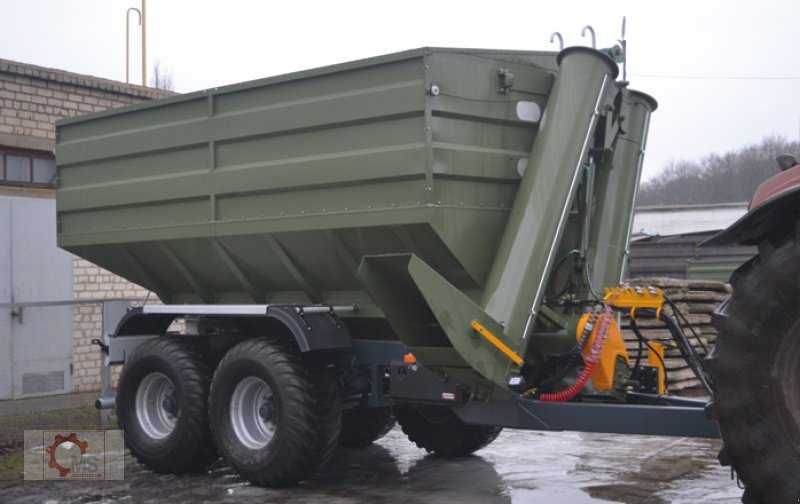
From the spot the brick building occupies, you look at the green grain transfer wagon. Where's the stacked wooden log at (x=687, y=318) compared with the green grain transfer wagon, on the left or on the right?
left

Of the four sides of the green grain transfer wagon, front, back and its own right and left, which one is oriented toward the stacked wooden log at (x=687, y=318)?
left

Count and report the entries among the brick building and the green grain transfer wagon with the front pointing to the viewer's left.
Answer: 0

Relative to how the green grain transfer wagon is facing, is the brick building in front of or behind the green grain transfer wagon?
behind

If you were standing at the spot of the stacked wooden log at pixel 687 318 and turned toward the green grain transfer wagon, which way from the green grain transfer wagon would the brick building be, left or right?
right

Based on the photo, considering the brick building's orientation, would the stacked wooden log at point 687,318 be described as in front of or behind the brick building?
in front

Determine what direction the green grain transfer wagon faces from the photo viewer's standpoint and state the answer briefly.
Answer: facing the viewer and to the right of the viewer

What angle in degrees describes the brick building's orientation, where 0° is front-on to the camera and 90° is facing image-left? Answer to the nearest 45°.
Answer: approximately 315°
